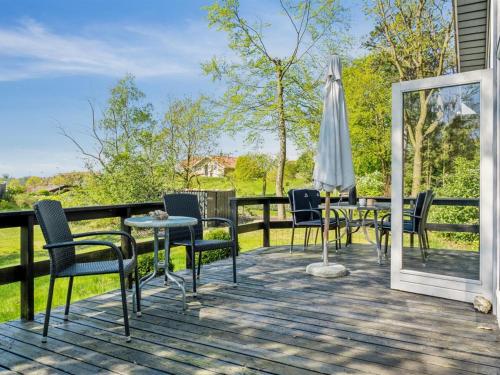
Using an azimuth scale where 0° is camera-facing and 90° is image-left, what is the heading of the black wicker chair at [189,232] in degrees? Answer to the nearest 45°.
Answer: approximately 315°

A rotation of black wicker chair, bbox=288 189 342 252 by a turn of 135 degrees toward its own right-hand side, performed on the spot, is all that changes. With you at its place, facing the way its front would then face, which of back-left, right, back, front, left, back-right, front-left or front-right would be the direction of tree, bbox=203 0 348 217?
right

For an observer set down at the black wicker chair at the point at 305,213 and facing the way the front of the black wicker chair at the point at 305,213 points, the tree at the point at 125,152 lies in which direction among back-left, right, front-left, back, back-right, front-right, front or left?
back

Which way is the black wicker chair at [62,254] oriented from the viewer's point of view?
to the viewer's right

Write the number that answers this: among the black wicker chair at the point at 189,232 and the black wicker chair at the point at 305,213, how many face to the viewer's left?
0

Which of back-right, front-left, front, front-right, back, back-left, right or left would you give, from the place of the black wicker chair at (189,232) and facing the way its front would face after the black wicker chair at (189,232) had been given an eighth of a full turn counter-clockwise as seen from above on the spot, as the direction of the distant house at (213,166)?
left

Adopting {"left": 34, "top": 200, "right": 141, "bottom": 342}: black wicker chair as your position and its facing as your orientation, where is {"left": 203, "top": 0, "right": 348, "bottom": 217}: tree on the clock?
The tree is roughly at 10 o'clock from the black wicker chair.

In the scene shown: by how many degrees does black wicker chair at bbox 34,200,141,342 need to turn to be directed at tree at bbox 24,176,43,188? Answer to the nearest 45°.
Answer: approximately 90° to its left

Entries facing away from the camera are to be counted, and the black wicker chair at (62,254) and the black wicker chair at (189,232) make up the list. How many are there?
0

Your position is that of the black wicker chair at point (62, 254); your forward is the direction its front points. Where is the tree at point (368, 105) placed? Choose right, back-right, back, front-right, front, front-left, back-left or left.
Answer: front-left
